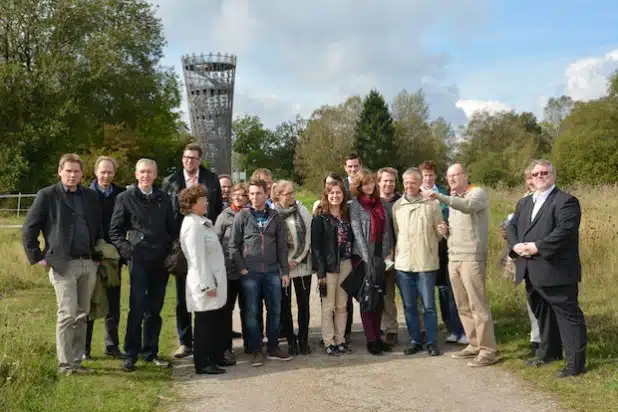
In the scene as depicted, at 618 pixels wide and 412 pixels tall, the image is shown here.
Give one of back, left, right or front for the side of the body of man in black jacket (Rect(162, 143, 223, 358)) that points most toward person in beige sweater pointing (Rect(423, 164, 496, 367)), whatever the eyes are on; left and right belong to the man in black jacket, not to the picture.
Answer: left

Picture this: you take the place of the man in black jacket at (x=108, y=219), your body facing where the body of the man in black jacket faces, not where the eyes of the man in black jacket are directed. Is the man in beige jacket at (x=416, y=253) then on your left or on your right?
on your left

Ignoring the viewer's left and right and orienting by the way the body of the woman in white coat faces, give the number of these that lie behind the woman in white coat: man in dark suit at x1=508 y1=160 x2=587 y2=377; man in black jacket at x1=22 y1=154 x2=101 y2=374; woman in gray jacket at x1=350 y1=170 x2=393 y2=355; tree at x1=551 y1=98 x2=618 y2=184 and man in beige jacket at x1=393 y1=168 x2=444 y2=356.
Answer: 1

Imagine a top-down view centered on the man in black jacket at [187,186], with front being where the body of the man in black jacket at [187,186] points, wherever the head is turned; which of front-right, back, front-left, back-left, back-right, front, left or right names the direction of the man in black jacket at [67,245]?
front-right

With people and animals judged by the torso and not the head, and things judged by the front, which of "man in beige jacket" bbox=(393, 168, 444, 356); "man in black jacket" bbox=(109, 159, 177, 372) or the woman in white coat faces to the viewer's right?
the woman in white coat

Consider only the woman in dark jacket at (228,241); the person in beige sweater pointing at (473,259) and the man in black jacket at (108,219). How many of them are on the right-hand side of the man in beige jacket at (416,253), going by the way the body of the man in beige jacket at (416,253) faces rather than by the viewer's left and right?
2

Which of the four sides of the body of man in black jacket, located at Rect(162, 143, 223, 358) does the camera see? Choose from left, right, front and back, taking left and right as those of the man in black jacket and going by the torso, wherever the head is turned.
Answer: front

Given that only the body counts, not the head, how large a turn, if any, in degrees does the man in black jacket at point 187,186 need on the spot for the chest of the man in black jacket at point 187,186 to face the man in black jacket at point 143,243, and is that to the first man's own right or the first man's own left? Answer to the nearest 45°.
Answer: approximately 45° to the first man's own right

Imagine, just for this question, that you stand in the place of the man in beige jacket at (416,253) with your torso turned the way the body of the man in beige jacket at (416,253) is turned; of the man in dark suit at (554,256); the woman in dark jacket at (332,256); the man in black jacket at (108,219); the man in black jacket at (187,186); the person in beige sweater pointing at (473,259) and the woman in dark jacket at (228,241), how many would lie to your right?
4

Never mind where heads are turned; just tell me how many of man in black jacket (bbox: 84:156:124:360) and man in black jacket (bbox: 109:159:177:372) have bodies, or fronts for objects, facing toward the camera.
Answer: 2

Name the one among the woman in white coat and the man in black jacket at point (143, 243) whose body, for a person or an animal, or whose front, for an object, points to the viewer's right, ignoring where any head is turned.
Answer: the woman in white coat

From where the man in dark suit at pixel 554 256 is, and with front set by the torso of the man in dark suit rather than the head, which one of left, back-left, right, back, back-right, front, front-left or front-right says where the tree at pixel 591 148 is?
back-right
